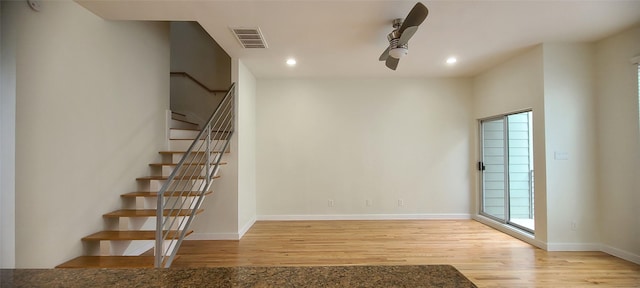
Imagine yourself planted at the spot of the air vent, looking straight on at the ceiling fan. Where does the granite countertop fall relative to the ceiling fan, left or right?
right

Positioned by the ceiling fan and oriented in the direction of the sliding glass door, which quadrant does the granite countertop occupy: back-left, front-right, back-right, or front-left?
back-right

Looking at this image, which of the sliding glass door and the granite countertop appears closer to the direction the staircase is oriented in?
the granite countertop

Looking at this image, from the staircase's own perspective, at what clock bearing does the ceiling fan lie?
The ceiling fan is roughly at 10 o'clock from the staircase.

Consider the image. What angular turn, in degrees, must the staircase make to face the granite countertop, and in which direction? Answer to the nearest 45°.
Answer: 0° — it already faces it

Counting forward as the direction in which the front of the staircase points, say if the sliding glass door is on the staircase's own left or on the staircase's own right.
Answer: on the staircase's own left

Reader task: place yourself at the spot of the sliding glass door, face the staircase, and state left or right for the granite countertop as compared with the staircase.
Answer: left

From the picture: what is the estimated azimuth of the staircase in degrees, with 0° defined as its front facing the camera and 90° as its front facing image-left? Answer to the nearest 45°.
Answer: approximately 0°

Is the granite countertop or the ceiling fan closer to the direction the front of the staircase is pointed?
the granite countertop
